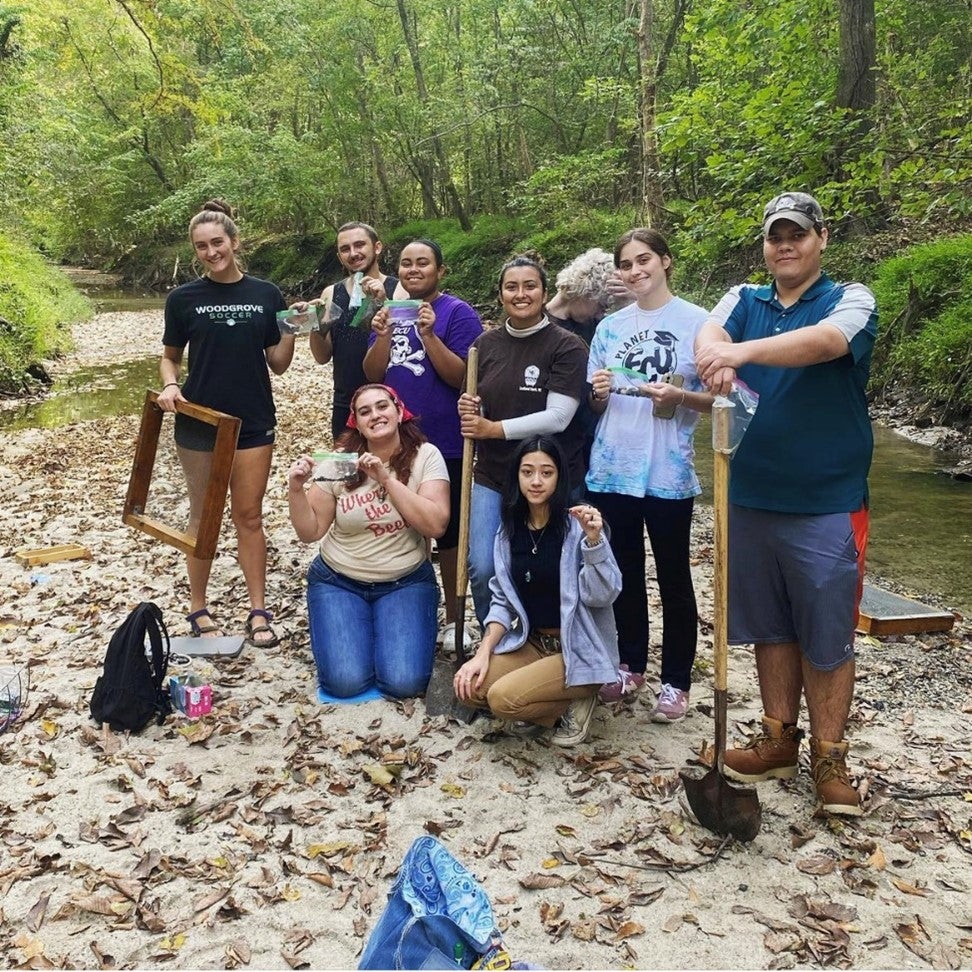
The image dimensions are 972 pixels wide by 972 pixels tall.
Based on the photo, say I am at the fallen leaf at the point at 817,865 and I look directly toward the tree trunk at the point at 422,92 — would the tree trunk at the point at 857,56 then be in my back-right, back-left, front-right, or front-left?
front-right

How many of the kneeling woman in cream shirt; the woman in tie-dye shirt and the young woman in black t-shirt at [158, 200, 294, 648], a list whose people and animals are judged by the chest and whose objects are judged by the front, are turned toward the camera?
3

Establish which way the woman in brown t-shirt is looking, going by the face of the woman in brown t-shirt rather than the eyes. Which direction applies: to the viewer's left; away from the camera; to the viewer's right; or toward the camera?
toward the camera

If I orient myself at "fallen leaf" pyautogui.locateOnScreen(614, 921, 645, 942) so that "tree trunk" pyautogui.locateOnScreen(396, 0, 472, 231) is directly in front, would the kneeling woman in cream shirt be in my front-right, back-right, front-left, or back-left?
front-left

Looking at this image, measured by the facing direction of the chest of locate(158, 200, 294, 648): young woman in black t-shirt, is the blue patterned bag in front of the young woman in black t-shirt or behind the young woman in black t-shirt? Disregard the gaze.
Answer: in front

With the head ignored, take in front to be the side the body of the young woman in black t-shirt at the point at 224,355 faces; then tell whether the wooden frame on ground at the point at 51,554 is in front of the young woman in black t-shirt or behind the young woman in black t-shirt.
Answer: behind

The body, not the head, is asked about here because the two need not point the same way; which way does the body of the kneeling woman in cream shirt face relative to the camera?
toward the camera

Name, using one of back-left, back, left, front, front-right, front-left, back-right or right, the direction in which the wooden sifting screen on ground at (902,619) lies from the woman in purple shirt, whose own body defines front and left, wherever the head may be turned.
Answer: back-left

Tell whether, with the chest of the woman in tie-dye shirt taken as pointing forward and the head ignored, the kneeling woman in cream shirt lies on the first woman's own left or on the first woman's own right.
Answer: on the first woman's own right

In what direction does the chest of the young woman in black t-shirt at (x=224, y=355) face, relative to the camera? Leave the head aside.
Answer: toward the camera

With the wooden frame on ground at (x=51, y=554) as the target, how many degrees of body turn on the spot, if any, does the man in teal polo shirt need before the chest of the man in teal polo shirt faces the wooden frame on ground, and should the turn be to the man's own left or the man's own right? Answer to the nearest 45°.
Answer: approximately 45° to the man's own right

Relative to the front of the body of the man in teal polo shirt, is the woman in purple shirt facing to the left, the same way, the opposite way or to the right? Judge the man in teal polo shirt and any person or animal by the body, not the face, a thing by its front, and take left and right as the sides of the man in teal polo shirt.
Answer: the same way

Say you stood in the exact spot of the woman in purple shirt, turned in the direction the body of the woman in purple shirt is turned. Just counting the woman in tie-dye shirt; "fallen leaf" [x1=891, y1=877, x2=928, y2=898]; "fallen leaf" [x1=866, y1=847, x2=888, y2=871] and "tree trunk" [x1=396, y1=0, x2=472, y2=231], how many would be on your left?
3

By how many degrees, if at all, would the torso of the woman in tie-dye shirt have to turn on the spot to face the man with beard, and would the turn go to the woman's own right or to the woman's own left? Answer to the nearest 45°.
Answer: approximately 135° to the woman's own right

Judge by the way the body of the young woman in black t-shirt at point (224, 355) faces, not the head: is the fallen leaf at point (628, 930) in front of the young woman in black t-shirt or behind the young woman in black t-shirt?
in front

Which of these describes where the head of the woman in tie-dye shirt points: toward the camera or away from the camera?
toward the camera

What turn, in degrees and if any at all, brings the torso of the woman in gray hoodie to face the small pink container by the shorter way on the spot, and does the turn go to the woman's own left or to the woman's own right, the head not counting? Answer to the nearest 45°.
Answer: approximately 45° to the woman's own right

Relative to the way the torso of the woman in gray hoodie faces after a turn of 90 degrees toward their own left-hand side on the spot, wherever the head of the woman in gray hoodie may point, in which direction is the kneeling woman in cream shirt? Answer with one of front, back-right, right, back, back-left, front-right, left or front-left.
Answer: back
